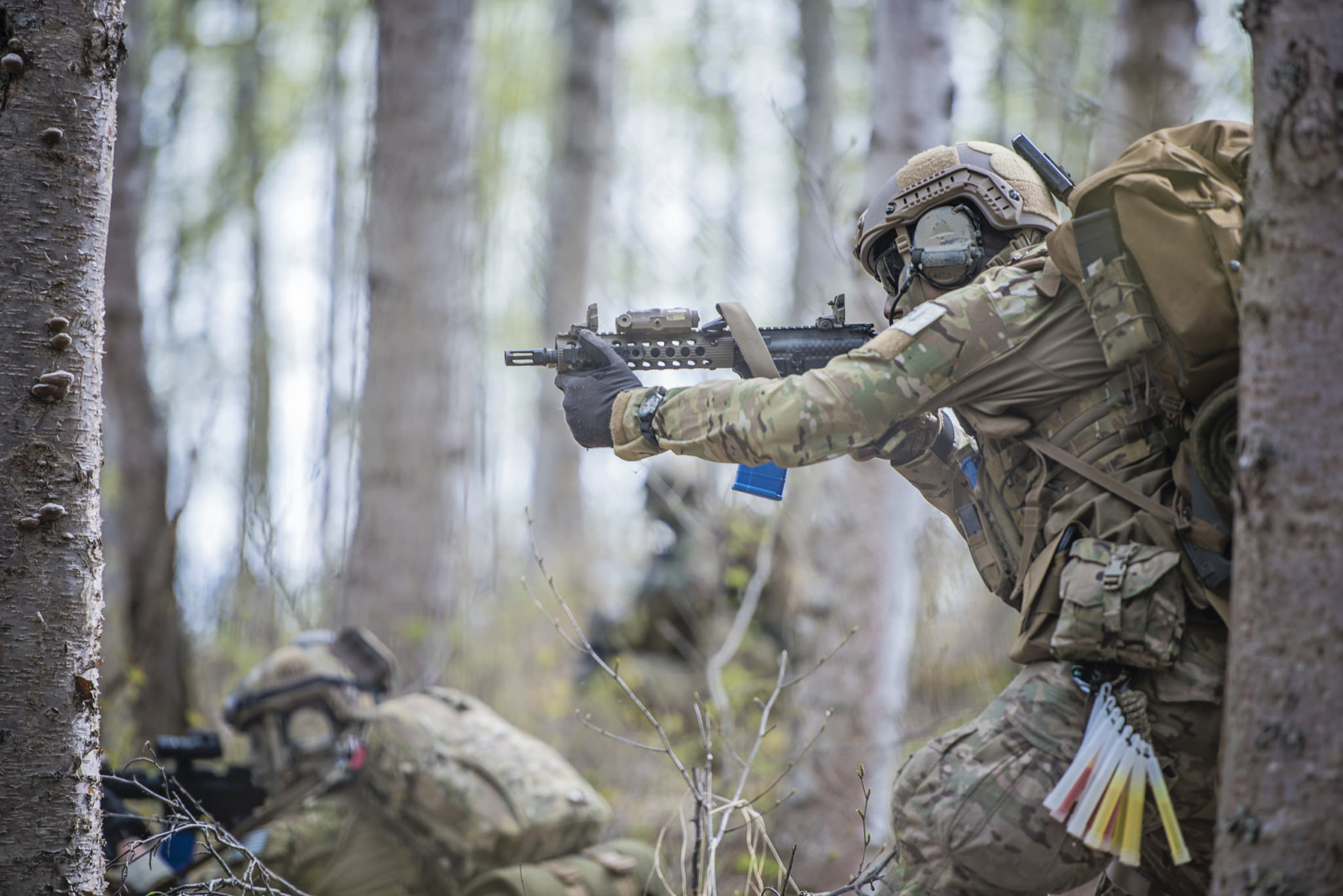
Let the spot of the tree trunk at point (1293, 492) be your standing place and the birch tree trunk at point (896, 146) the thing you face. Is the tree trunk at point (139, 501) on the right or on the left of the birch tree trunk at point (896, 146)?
left

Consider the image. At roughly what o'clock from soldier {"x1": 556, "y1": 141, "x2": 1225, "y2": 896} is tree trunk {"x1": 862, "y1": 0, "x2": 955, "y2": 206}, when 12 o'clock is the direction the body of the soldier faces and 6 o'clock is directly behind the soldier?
The tree trunk is roughly at 3 o'clock from the soldier.

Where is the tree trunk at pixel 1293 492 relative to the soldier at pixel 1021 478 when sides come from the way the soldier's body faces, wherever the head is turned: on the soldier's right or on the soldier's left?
on the soldier's left

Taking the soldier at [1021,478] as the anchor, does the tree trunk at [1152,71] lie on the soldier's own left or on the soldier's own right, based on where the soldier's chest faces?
on the soldier's own right

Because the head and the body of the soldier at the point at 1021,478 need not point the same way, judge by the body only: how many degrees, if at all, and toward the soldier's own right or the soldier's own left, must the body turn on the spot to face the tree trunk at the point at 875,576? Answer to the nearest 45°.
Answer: approximately 90° to the soldier's own right

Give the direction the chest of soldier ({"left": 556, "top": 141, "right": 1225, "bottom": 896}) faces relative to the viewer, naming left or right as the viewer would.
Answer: facing to the left of the viewer

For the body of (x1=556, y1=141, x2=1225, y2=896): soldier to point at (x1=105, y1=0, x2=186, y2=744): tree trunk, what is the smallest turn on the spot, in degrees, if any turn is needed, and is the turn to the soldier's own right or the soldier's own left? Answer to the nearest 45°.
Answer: approximately 45° to the soldier's own right

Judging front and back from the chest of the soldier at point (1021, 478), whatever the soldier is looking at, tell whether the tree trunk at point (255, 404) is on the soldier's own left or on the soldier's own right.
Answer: on the soldier's own right

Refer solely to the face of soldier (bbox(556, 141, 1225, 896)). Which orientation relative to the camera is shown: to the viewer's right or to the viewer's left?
to the viewer's left
